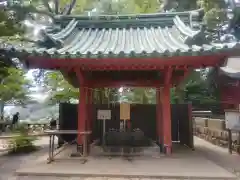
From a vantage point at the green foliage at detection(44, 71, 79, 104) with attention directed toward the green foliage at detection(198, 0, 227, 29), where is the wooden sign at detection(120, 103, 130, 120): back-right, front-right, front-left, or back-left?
front-right

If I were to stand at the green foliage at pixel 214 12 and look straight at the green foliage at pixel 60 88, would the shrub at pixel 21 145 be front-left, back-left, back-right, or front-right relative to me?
front-left

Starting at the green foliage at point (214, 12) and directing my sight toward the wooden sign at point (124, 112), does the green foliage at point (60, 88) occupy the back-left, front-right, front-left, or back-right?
front-right

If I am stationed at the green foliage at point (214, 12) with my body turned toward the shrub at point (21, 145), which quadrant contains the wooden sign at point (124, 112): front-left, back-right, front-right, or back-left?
front-left

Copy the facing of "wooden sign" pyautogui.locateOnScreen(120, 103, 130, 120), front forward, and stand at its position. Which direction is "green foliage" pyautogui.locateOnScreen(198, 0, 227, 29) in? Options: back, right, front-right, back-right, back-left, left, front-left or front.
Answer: back-left

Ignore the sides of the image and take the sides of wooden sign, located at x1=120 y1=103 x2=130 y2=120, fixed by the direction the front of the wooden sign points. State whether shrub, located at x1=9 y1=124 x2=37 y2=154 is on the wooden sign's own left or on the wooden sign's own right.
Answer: on the wooden sign's own right

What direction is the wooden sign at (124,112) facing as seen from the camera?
toward the camera

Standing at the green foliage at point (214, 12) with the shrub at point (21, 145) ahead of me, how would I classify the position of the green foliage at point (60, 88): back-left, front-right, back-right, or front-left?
front-right

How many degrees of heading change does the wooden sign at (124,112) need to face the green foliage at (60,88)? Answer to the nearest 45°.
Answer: approximately 135° to its right

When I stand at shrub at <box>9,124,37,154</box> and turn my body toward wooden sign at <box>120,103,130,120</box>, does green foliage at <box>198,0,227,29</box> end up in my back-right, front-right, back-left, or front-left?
front-left
